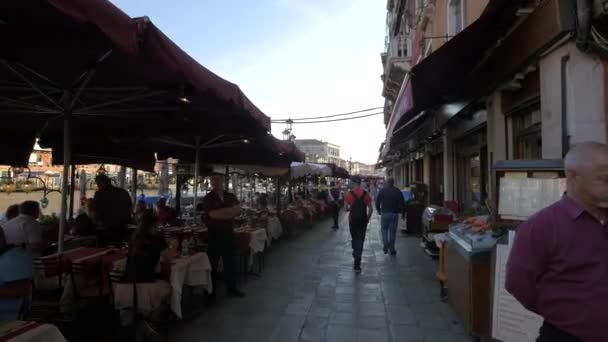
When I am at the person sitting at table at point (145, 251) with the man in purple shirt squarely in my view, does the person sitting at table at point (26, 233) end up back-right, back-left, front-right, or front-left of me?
back-right

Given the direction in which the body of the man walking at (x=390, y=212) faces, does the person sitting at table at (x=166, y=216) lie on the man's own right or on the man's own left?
on the man's own left

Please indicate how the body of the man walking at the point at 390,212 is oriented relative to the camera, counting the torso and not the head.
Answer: away from the camera

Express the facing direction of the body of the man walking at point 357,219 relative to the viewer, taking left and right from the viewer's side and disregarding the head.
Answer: facing away from the viewer

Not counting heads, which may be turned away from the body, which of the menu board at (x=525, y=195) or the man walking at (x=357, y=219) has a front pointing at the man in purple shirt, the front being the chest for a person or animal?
the menu board

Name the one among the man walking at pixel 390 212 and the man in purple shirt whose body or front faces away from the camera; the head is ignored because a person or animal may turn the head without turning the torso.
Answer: the man walking

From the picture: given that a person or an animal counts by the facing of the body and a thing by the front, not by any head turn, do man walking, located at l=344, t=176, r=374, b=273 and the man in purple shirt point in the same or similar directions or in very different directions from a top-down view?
very different directions

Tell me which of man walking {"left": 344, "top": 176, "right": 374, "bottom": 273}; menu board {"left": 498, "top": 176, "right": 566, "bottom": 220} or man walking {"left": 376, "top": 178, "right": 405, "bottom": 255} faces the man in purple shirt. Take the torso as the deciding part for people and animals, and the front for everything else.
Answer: the menu board

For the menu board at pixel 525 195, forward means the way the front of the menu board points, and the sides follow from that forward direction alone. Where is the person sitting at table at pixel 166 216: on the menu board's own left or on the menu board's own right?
on the menu board's own right

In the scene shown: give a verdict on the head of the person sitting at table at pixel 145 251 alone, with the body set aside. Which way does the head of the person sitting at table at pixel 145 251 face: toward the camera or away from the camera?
away from the camera

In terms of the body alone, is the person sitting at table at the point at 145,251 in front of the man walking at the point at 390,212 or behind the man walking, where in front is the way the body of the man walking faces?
behind
